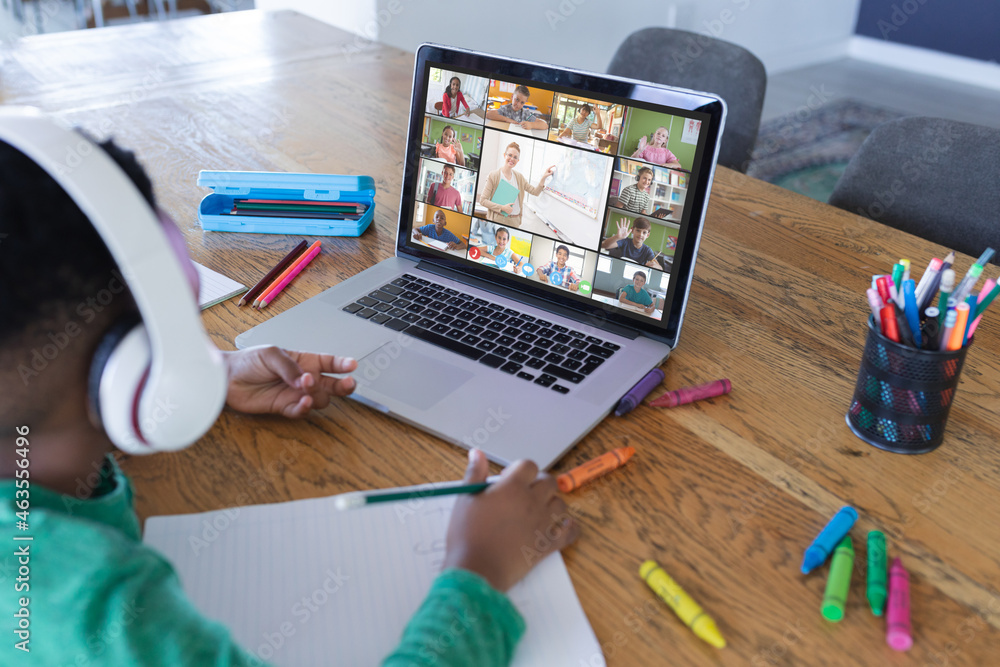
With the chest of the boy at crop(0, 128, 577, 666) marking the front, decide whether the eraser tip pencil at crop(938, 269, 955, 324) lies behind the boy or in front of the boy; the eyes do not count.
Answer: in front

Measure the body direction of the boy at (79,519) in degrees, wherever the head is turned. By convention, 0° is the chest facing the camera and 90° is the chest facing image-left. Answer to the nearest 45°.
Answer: approximately 225°

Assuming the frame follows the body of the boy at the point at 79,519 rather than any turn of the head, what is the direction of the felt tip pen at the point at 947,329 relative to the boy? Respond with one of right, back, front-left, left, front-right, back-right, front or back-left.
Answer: front-right

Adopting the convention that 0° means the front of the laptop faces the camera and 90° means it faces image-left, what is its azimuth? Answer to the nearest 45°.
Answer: approximately 45°

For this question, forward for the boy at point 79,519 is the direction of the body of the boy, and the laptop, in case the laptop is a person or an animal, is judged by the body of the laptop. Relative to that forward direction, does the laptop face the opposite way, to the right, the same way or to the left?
the opposite way

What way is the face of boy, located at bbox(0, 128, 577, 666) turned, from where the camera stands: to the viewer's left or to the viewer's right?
to the viewer's right

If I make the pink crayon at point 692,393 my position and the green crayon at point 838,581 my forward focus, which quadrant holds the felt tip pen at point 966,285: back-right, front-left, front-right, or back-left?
front-left

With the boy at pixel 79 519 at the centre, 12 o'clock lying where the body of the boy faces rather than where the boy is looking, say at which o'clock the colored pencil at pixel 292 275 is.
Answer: The colored pencil is roughly at 11 o'clock from the boy.
